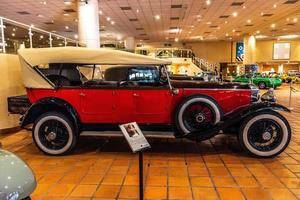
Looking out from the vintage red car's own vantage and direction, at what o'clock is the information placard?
The information placard is roughly at 3 o'clock from the vintage red car.

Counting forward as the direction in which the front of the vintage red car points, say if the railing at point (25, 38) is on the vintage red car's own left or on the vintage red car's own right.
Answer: on the vintage red car's own left

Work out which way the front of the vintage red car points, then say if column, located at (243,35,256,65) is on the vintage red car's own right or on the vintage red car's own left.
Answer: on the vintage red car's own left

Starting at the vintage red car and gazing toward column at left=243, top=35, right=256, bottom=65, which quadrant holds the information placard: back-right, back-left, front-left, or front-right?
back-right

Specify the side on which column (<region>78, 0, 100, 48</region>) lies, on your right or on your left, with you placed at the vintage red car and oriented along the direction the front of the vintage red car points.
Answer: on your left

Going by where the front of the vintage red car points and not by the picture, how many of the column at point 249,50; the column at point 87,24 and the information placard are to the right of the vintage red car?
1

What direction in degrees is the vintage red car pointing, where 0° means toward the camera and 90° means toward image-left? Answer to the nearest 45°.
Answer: approximately 270°

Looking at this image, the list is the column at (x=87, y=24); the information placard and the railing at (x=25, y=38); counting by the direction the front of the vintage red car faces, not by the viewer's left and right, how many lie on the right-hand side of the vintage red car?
1
